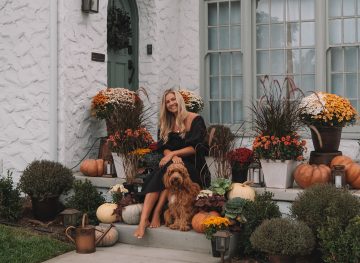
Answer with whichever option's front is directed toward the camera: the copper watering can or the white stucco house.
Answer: the white stucco house

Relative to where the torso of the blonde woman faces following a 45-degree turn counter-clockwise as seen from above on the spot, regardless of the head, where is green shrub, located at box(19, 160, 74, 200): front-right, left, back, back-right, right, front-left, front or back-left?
right

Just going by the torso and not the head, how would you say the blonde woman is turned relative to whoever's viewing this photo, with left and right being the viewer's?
facing the viewer and to the left of the viewer

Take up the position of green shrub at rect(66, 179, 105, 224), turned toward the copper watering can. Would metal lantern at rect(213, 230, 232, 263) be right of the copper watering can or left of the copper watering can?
left

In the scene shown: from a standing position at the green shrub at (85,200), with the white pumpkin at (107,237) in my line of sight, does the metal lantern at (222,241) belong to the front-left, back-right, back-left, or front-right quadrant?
front-left

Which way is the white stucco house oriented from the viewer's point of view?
toward the camera

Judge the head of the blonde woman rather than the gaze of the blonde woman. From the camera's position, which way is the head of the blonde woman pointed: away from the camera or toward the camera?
toward the camera

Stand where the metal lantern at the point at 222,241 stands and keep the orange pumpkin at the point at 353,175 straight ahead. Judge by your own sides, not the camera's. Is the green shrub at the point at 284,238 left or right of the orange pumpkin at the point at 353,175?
right
